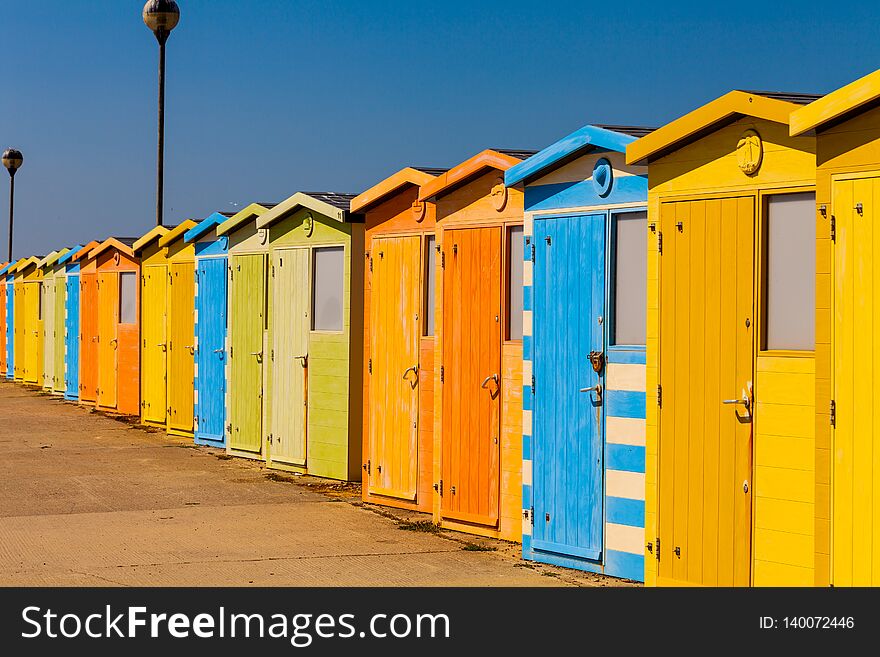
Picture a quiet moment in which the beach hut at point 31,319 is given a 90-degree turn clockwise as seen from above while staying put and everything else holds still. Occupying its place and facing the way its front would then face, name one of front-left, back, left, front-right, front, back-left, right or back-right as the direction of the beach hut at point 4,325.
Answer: front-right

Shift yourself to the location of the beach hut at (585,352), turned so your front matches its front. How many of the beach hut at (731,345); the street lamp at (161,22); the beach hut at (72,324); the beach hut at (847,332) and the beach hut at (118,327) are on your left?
2

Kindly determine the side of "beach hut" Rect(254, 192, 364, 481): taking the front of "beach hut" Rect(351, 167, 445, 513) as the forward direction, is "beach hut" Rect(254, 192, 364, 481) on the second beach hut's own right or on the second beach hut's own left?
on the second beach hut's own right

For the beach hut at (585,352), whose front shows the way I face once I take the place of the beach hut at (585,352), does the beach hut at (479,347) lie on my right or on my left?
on my right

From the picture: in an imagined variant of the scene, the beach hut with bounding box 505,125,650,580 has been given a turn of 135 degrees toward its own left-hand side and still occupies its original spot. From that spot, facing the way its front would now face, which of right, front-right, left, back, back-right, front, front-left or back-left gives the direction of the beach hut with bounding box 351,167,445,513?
back-left

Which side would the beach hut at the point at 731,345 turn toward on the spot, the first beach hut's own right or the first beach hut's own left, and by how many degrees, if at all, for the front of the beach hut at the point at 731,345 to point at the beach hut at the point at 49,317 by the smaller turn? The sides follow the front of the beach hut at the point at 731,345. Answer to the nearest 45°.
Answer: approximately 90° to the first beach hut's own right

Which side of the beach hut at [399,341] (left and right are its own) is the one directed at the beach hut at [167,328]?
right

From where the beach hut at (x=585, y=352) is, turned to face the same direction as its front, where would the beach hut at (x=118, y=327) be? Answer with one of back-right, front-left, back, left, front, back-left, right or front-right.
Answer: right
